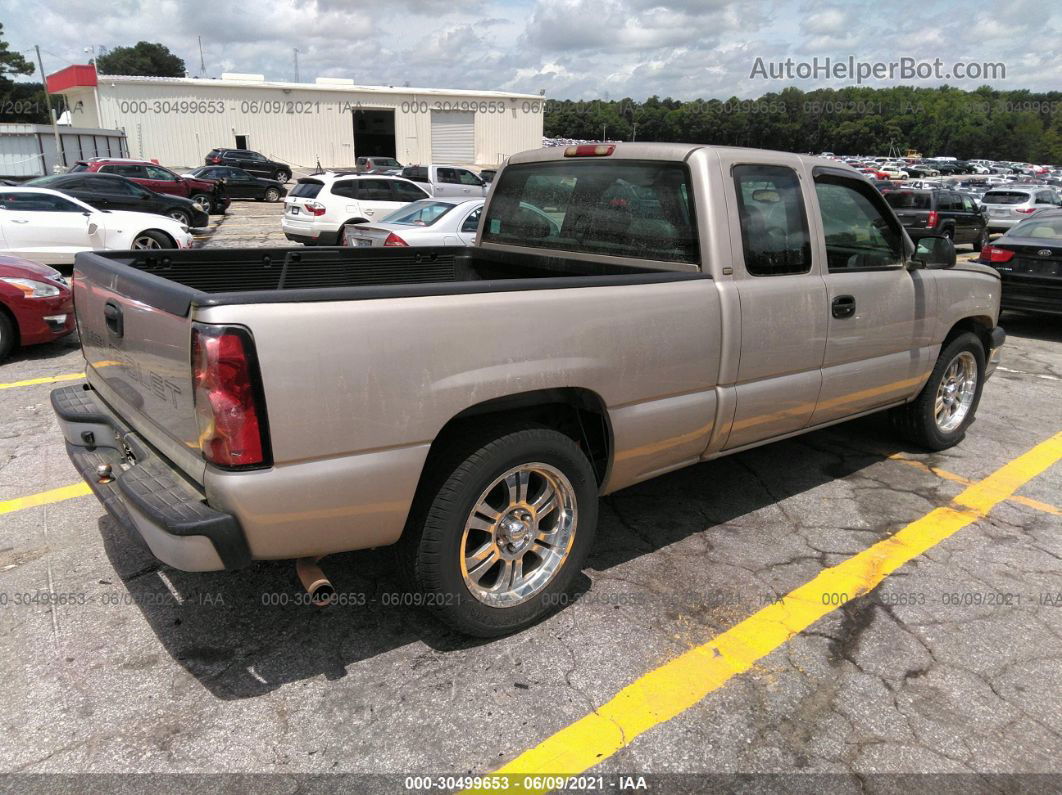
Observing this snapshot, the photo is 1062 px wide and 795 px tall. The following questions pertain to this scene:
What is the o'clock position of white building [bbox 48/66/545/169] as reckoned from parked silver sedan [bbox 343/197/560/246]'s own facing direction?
The white building is roughly at 10 o'clock from the parked silver sedan.

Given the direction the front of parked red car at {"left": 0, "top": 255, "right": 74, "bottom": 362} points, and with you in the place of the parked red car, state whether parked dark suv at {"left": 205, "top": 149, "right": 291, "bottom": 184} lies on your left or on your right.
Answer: on your left

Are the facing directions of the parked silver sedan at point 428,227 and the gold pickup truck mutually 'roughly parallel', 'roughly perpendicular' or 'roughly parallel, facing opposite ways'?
roughly parallel

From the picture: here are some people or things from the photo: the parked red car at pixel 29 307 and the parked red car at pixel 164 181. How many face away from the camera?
0

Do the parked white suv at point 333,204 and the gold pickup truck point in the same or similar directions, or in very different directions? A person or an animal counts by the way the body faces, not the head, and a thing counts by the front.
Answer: same or similar directions

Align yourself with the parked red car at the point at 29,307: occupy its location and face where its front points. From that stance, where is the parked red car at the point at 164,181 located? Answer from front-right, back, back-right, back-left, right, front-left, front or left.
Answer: back-left

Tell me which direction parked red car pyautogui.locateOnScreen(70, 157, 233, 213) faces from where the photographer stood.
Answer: facing the viewer and to the right of the viewer

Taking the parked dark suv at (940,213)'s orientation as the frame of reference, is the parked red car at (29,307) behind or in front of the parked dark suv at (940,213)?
behind

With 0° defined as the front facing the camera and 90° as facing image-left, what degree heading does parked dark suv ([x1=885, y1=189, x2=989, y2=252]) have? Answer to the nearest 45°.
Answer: approximately 225°

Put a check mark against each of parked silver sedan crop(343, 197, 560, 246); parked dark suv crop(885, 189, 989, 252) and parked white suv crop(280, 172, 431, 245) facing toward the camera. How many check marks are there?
0

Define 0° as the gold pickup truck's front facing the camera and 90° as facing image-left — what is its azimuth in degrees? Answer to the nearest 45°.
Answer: approximately 225°

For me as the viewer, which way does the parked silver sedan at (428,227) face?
facing away from the viewer and to the right of the viewer

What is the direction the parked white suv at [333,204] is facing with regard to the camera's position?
facing away from the viewer and to the right of the viewer
